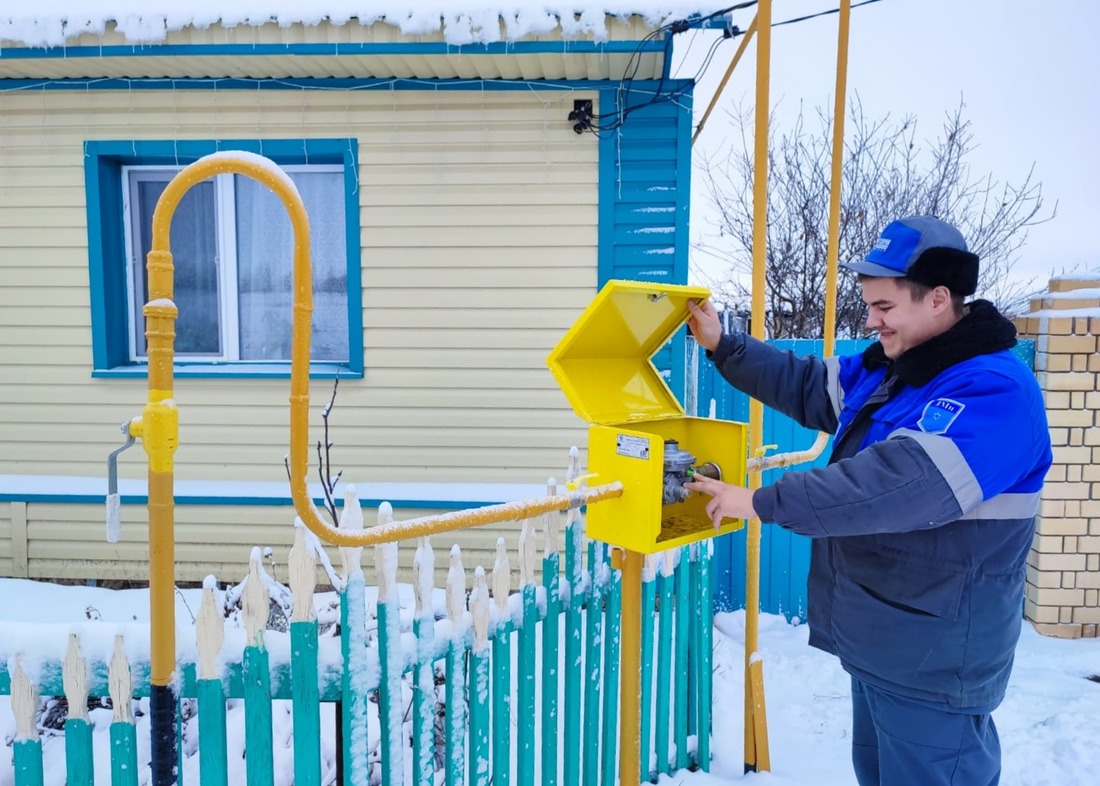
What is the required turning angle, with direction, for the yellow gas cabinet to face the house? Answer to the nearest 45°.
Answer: approximately 180°

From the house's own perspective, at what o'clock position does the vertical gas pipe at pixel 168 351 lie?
The vertical gas pipe is roughly at 12 o'clock from the house.

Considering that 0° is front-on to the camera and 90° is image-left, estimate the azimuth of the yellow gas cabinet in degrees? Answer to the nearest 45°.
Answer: approximately 315°

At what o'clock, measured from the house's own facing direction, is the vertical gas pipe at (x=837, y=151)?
The vertical gas pipe is roughly at 11 o'clock from the house.

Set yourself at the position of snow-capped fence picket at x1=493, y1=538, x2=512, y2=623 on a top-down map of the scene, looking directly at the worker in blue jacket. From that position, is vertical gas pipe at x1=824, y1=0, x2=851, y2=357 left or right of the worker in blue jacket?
left

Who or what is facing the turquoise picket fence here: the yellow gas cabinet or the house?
the house

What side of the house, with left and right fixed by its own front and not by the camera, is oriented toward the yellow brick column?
left

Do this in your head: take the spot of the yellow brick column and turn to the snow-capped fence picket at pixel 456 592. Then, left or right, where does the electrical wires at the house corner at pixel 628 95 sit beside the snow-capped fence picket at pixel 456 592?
right

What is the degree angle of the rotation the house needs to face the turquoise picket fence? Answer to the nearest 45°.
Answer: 0° — it already faces it
